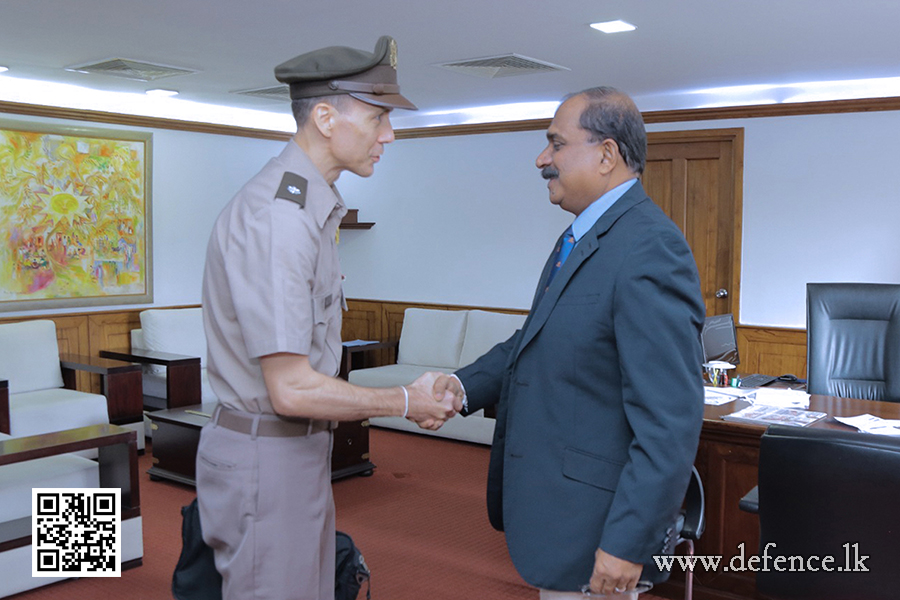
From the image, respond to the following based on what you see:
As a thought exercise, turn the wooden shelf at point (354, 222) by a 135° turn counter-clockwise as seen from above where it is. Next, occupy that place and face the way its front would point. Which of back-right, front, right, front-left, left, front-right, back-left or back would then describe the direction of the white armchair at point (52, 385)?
back

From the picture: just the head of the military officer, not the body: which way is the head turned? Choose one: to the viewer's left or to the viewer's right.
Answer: to the viewer's right

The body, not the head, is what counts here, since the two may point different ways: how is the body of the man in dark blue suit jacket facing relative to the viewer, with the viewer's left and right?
facing to the left of the viewer

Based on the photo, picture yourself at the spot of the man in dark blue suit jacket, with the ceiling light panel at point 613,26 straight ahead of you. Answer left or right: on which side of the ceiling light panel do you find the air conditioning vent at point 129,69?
left

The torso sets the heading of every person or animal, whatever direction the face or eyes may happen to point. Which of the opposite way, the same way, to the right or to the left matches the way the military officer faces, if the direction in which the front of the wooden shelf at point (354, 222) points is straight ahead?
to the left

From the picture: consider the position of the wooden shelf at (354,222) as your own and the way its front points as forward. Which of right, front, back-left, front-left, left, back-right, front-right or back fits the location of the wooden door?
front-left

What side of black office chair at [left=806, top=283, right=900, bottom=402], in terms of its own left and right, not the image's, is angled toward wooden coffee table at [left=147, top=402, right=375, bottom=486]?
right

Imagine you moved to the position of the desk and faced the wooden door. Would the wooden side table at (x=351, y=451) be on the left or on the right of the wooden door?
left

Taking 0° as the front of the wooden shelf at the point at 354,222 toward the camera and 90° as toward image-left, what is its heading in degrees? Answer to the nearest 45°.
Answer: approximately 0°

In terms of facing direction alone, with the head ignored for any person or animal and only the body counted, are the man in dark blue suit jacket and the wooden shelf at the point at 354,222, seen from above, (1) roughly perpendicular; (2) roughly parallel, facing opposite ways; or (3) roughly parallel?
roughly perpendicular

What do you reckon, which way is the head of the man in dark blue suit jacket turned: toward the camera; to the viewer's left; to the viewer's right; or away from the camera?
to the viewer's left

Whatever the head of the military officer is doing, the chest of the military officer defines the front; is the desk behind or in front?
in front

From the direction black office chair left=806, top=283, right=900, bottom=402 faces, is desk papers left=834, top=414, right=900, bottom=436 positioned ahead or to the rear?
ahead

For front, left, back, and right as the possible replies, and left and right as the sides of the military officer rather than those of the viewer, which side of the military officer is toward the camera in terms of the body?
right

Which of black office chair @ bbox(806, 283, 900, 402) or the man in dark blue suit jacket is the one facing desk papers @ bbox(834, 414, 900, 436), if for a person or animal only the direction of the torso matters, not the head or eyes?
the black office chair
